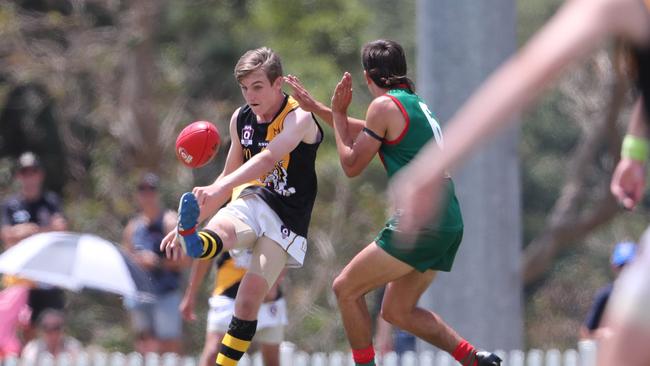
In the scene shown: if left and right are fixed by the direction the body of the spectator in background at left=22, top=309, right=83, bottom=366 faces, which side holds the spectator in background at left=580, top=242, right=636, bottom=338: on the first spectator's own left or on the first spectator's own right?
on the first spectator's own left

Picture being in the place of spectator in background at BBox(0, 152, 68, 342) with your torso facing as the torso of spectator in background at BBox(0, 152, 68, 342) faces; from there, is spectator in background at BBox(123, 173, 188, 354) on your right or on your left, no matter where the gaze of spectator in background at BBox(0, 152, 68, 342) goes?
on your left

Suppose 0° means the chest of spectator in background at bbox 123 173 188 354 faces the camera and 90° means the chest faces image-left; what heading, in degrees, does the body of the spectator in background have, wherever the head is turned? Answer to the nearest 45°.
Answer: approximately 0°

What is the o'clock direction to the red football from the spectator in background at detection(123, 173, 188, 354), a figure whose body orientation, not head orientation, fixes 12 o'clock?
The red football is roughly at 12 o'clock from the spectator in background.

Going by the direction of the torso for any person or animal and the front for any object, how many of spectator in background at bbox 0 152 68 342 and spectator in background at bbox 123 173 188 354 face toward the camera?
2
